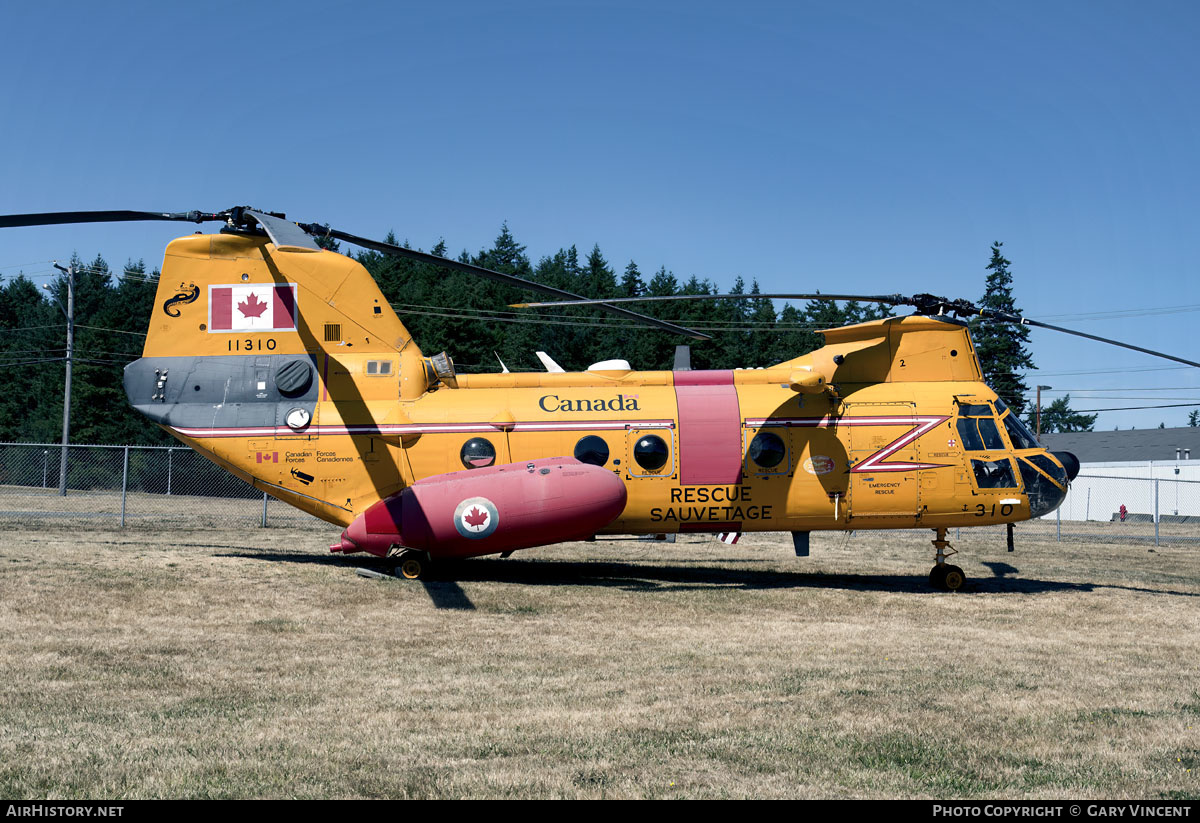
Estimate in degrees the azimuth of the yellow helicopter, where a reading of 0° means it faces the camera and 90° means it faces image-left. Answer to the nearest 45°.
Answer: approximately 270°

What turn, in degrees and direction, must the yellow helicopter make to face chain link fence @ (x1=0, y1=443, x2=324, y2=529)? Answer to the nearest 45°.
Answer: approximately 135° to its left
